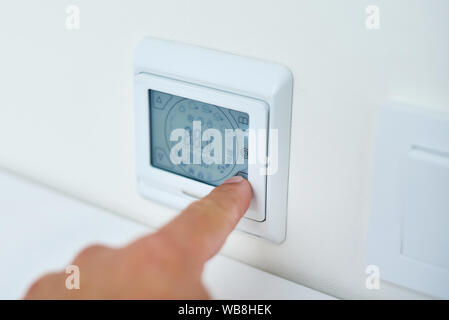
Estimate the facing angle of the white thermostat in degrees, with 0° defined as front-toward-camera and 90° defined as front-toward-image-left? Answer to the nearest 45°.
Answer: approximately 45°
